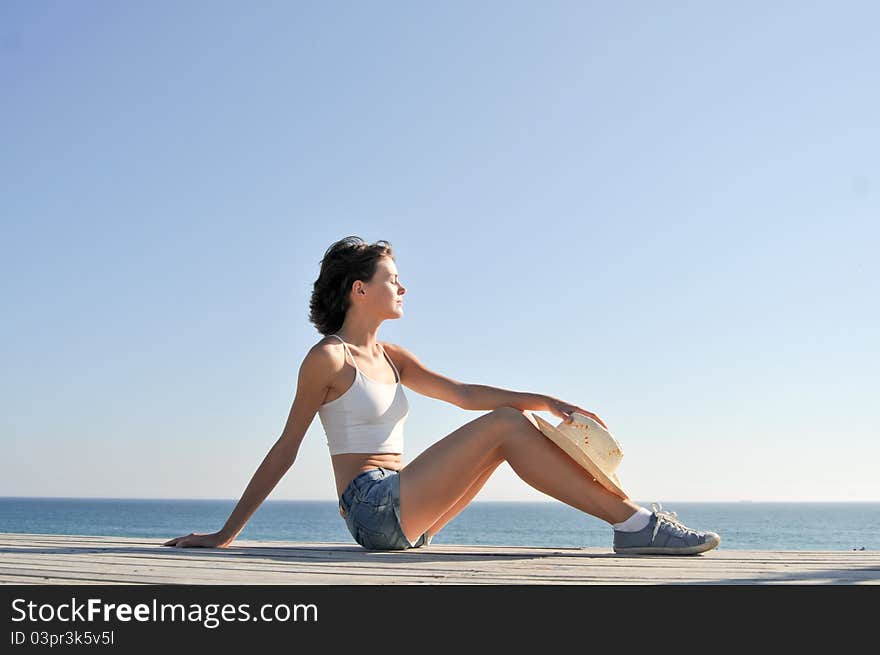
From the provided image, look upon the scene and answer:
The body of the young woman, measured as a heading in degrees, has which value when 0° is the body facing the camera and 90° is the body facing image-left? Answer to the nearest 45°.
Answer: approximately 270°

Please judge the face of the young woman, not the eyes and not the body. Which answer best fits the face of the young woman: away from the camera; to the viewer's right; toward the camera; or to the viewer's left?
to the viewer's right
